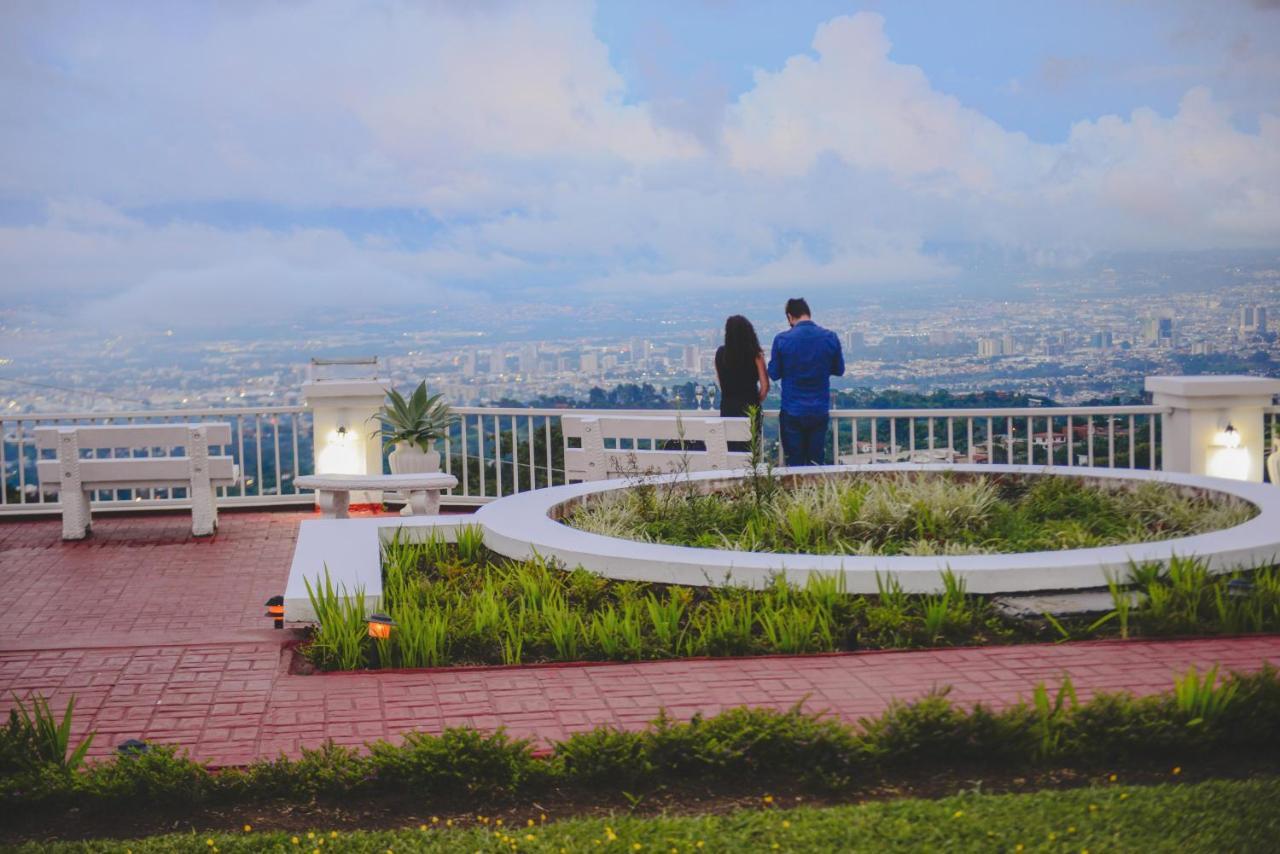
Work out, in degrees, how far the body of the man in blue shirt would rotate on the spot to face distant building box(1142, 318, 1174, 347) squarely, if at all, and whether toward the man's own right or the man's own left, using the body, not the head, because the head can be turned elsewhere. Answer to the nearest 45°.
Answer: approximately 45° to the man's own right

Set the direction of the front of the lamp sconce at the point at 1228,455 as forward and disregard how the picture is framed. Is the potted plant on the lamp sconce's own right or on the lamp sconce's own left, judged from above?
on the lamp sconce's own right

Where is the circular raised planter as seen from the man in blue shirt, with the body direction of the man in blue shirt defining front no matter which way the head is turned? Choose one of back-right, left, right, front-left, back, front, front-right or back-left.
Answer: back

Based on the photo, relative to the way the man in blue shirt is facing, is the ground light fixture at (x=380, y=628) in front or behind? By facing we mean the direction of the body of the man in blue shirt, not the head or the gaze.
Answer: behind

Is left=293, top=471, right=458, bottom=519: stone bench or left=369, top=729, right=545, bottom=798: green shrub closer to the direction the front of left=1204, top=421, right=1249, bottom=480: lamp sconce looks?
the green shrub

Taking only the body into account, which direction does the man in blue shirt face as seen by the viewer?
away from the camera

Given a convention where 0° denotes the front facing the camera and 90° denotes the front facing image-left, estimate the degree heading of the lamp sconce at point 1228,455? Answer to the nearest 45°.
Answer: approximately 0°
